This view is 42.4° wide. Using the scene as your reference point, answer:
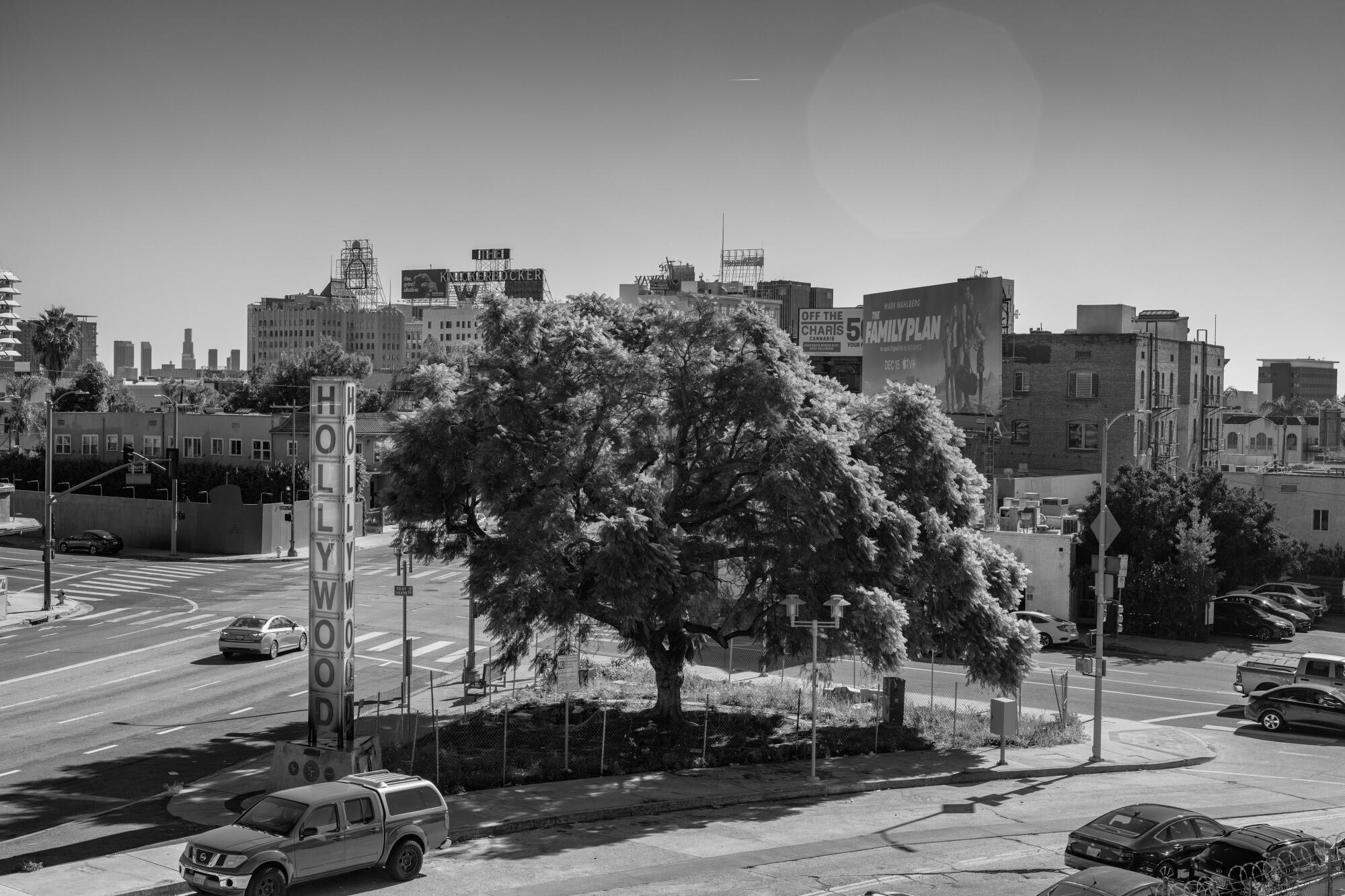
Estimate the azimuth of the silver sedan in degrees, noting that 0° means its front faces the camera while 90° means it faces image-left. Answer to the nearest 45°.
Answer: approximately 225°

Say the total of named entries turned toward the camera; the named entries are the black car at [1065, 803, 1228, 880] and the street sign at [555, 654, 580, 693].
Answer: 1

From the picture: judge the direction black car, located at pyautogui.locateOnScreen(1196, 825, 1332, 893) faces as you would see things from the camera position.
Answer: facing away from the viewer and to the right of the viewer

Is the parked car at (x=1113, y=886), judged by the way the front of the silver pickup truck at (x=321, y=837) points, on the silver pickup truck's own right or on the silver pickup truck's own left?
on the silver pickup truck's own left

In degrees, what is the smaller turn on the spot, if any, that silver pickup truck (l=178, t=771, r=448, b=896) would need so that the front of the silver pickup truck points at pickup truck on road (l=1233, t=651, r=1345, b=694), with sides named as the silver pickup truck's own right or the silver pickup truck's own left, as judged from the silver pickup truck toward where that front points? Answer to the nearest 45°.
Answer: approximately 180°
